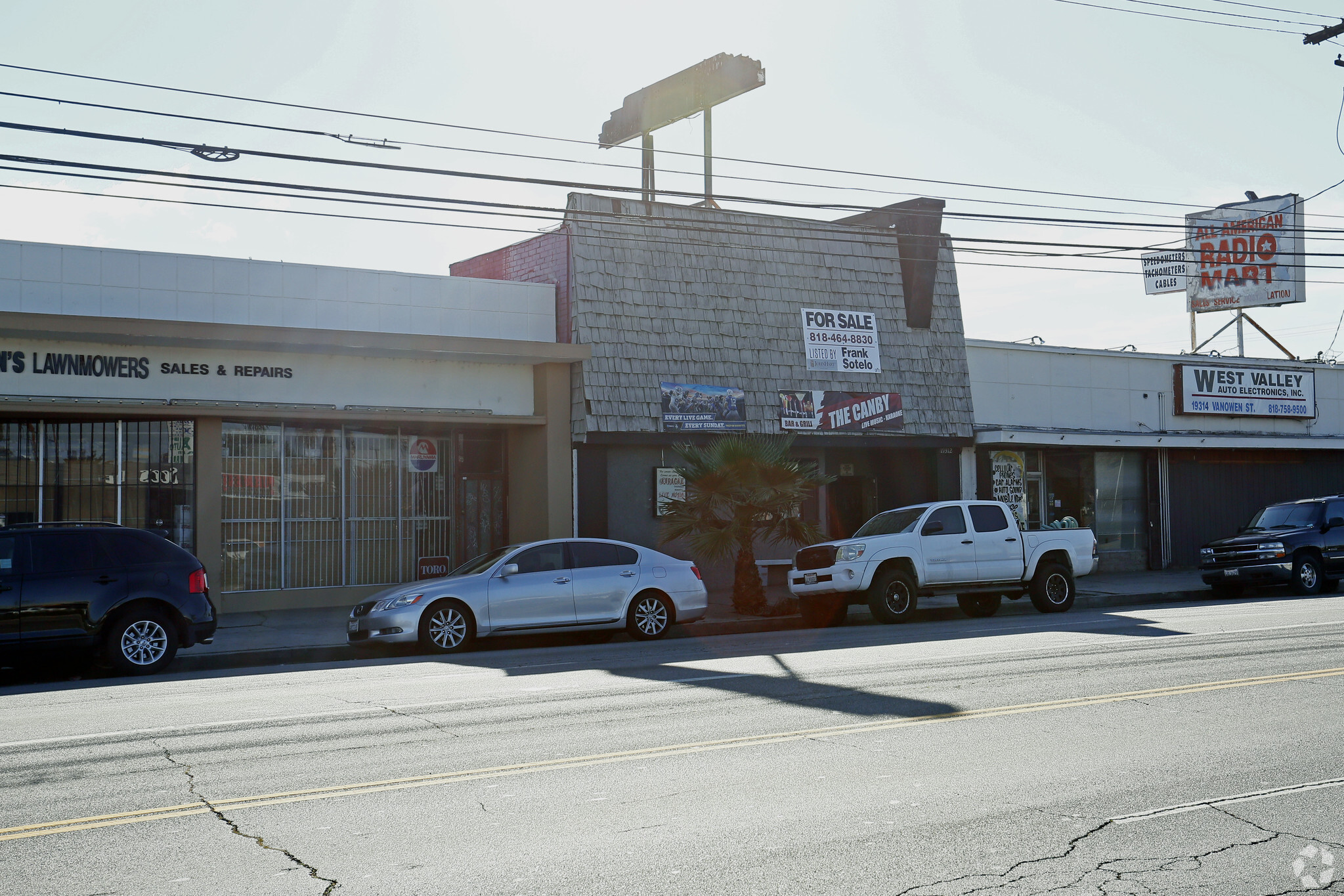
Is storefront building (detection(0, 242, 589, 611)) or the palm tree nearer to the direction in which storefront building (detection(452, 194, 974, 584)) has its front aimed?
the palm tree

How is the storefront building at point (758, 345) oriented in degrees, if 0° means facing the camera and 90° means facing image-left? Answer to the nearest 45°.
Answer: approximately 0°

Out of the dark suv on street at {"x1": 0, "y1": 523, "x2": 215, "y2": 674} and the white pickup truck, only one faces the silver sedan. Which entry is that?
the white pickup truck

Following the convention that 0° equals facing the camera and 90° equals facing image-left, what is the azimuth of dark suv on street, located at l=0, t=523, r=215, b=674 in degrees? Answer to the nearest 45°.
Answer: approximately 90°

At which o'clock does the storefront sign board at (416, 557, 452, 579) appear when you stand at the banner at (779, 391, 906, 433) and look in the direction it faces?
The storefront sign board is roughly at 2 o'clock from the banner.

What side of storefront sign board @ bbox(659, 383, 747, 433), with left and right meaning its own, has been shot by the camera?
front

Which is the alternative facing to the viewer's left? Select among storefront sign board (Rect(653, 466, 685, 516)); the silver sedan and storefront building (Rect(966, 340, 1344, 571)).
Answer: the silver sedan

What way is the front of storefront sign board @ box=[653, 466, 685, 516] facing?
toward the camera

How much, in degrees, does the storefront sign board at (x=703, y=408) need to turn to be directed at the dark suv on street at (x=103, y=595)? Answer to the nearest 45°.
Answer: approximately 45° to its right

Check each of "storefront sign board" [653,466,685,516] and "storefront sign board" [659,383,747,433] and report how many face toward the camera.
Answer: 2

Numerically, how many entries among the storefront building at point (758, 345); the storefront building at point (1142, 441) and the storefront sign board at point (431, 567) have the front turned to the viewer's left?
0

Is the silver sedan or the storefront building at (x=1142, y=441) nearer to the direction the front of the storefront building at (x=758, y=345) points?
the silver sedan

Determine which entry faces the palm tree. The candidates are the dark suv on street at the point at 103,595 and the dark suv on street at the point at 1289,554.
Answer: the dark suv on street at the point at 1289,554

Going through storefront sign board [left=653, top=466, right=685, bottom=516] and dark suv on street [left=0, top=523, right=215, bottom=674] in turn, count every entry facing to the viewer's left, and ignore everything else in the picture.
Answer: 1

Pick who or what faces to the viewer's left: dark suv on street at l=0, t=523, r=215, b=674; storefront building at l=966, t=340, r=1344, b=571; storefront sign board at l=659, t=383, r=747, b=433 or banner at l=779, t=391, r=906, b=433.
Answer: the dark suv on street

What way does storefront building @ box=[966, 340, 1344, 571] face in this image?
toward the camera

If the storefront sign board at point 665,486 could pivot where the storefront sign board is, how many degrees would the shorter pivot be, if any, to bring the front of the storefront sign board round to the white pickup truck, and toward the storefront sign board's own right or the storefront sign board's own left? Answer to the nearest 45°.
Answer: approximately 45° to the storefront sign board's own left
